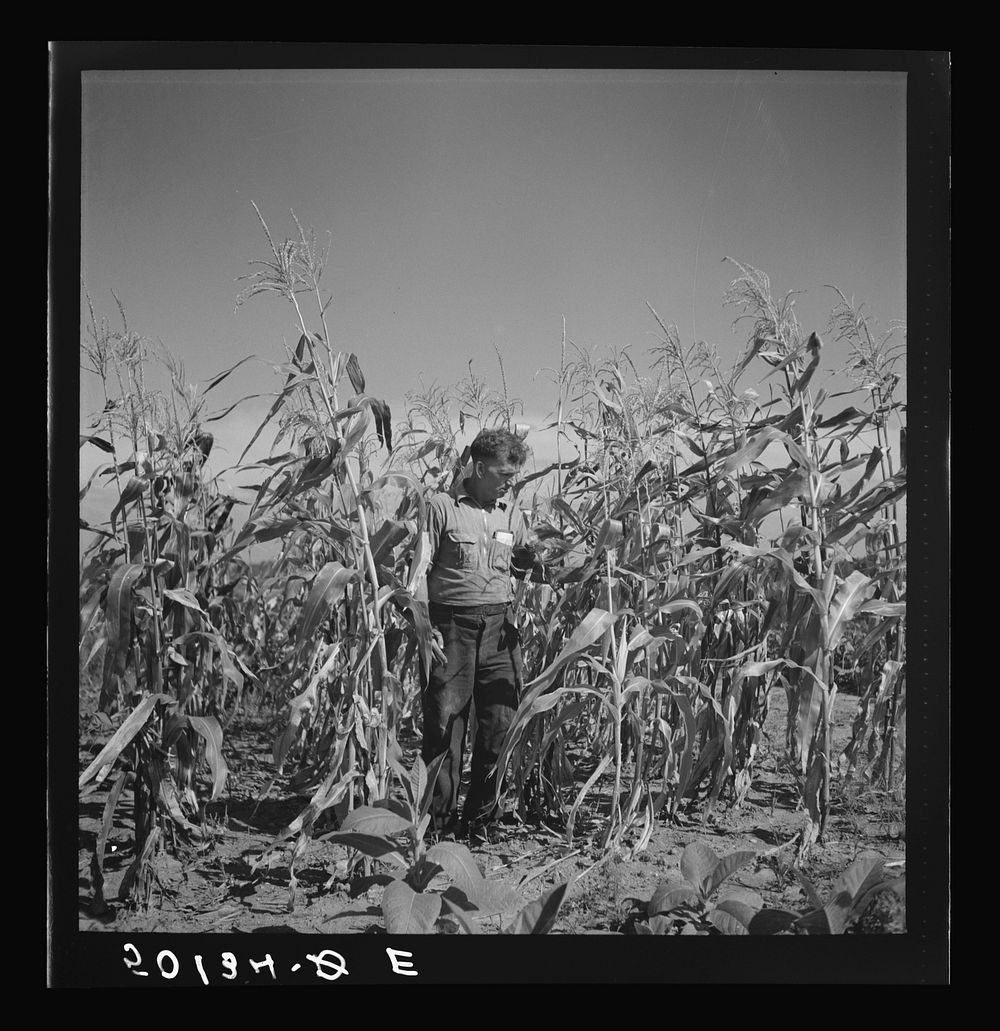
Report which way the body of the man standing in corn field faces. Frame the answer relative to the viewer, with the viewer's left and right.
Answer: facing the viewer and to the right of the viewer
